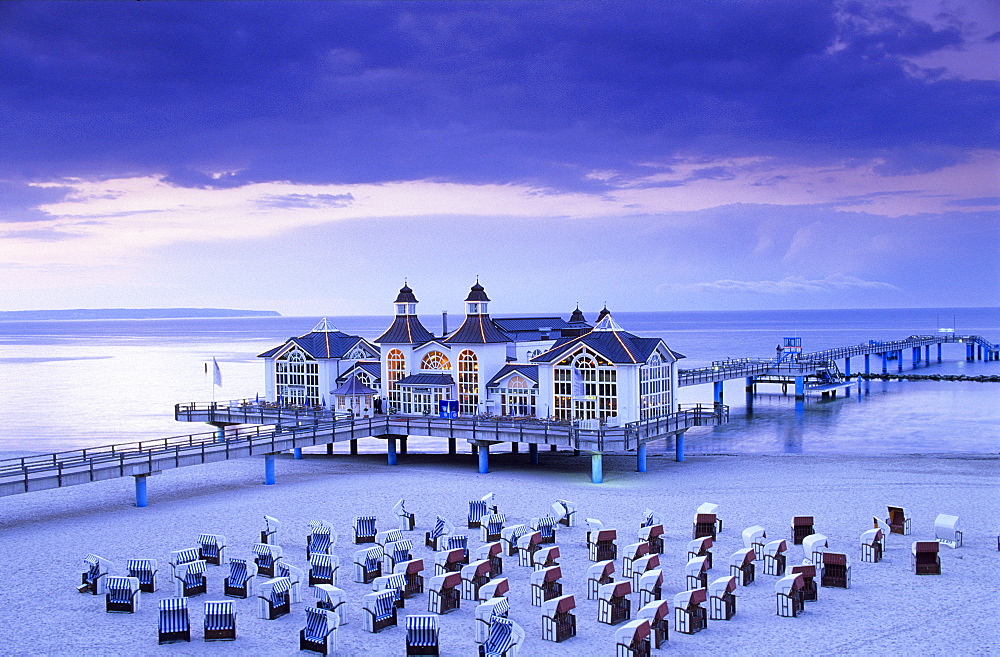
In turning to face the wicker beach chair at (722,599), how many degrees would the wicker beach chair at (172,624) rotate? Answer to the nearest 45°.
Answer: approximately 90° to its left

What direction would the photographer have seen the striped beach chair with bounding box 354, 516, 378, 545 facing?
facing the viewer

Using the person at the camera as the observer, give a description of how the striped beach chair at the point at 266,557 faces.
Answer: facing the viewer and to the left of the viewer

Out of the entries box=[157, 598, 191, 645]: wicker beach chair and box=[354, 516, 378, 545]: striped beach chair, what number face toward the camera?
2

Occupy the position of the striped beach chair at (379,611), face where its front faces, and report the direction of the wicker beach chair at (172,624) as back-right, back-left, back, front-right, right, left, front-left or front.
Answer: back-right

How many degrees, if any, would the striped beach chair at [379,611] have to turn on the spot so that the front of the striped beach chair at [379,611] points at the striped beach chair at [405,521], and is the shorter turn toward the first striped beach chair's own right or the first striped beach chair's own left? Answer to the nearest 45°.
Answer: approximately 135° to the first striped beach chair's own left

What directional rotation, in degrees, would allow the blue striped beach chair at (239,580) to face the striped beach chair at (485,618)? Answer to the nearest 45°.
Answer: approximately 90° to its left

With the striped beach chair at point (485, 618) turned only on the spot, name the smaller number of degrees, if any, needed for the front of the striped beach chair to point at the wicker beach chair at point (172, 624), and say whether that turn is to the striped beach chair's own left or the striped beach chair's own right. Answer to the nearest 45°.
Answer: approximately 135° to the striped beach chair's own right

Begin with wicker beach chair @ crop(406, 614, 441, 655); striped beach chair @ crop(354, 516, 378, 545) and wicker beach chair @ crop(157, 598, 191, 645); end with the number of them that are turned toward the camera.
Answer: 3
